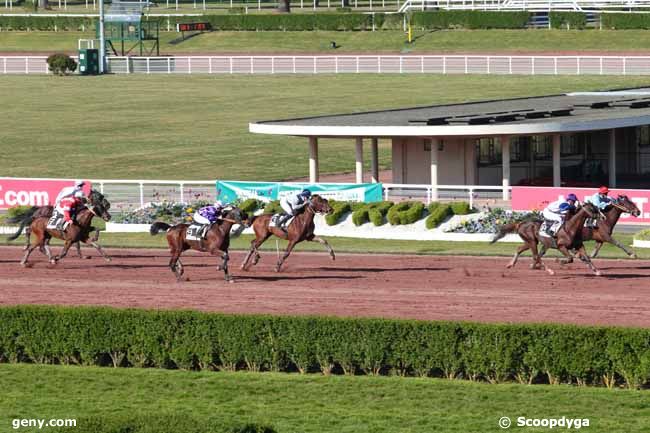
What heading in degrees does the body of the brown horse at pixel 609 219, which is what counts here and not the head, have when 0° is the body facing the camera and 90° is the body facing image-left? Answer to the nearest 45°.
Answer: approximately 270°

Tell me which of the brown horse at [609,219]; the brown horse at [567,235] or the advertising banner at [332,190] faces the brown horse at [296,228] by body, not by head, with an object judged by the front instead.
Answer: the advertising banner

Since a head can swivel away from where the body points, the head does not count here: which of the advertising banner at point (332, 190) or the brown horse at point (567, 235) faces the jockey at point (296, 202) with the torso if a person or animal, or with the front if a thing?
the advertising banner

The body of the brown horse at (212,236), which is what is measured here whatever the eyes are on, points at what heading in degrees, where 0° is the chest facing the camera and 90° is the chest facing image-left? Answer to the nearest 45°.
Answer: approximately 270°

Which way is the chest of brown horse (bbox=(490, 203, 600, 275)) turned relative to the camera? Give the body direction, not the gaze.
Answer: to the viewer's right

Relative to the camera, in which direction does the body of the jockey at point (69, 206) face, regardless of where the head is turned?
to the viewer's right

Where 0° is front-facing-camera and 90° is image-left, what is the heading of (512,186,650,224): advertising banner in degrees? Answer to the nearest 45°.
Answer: approximately 0°

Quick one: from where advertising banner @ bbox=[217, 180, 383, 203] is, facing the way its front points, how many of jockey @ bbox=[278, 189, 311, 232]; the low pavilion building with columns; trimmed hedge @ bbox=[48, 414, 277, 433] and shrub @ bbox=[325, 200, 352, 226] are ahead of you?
3

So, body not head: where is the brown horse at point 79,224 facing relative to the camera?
to the viewer's right

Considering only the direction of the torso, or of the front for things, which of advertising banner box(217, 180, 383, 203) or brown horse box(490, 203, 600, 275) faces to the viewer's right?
the brown horse

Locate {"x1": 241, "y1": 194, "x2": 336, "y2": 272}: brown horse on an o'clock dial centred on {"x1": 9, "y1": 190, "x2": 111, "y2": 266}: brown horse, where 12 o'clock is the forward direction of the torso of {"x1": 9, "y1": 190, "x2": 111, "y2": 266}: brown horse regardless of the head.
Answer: {"x1": 241, "y1": 194, "x2": 336, "y2": 272}: brown horse is roughly at 1 o'clock from {"x1": 9, "y1": 190, "x2": 111, "y2": 266}: brown horse.
